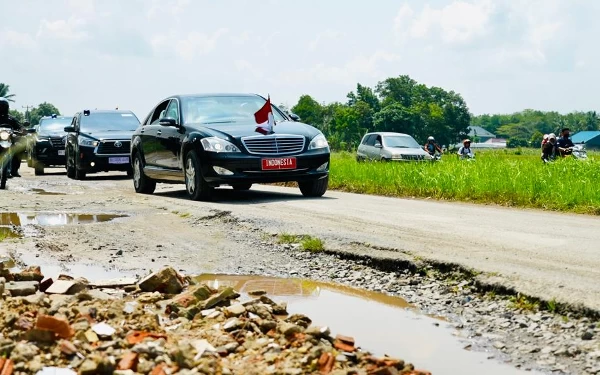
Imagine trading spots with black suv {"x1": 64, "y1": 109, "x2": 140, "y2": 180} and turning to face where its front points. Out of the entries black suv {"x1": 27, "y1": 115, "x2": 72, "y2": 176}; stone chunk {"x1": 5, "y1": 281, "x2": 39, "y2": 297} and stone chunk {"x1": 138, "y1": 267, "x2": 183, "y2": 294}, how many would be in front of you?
2

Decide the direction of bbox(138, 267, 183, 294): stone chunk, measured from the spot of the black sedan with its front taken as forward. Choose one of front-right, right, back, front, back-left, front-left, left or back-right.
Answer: front-right

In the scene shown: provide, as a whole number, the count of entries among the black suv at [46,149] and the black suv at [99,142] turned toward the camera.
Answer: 2

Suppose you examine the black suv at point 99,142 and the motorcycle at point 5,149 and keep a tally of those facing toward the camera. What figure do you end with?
2

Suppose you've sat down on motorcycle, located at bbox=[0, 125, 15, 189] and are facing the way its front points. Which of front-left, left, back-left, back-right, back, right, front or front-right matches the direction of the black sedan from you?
front-left

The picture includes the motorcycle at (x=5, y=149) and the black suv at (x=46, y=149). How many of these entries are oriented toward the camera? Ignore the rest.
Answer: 2

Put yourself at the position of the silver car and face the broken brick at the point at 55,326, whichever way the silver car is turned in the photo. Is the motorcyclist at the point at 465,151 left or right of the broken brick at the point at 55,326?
left

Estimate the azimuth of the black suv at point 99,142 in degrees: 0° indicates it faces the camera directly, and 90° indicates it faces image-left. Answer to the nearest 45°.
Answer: approximately 0°

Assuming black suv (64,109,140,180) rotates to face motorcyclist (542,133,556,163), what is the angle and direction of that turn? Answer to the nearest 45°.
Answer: approximately 90° to its left
